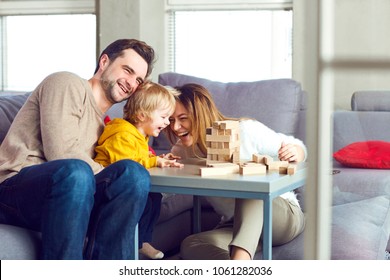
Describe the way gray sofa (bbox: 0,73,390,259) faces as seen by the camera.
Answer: facing the viewer

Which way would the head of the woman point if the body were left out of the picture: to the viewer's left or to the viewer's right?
to the viewer's left

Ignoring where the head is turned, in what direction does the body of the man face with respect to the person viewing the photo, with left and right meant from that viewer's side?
facing the viewer and to the right of the viewer

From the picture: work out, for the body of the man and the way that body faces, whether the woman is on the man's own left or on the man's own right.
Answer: on the man's own left

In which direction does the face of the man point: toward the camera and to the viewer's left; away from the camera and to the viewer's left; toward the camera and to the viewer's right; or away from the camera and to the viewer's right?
toward the camera and to the viewer's right

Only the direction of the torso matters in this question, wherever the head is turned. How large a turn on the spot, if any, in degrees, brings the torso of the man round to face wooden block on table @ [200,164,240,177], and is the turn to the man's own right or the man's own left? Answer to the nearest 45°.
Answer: approximately 45° to the man's own left

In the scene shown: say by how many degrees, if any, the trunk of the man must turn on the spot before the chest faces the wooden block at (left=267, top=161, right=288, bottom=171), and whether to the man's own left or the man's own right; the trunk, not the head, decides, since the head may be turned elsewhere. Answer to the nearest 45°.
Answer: approximately 45° to the man's own left

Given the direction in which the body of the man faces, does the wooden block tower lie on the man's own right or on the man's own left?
on the man's own left
